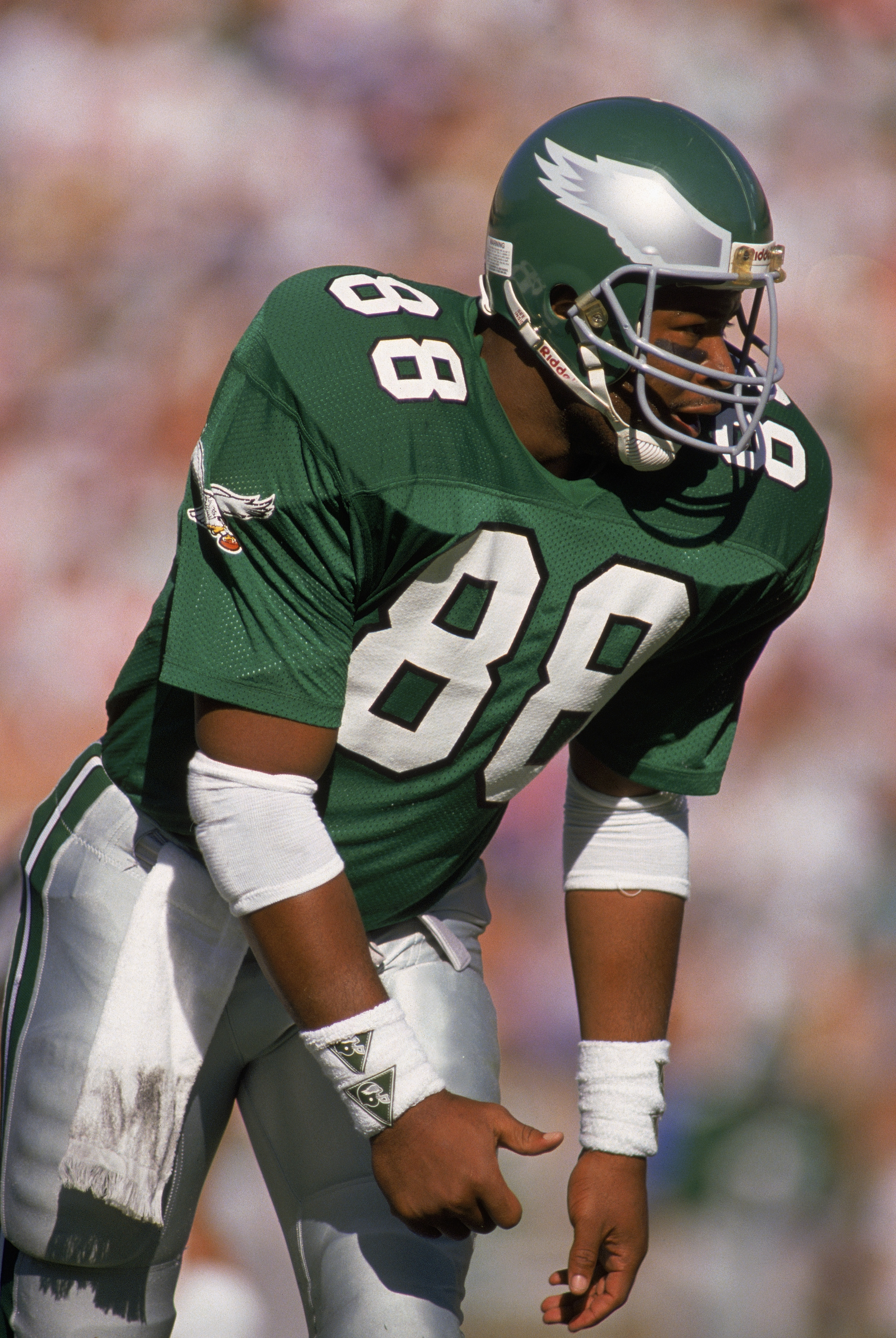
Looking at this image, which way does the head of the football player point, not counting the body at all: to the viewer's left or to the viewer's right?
to the viewer's right

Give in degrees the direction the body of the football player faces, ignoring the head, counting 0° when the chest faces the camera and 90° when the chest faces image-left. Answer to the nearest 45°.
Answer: approximately 315°
